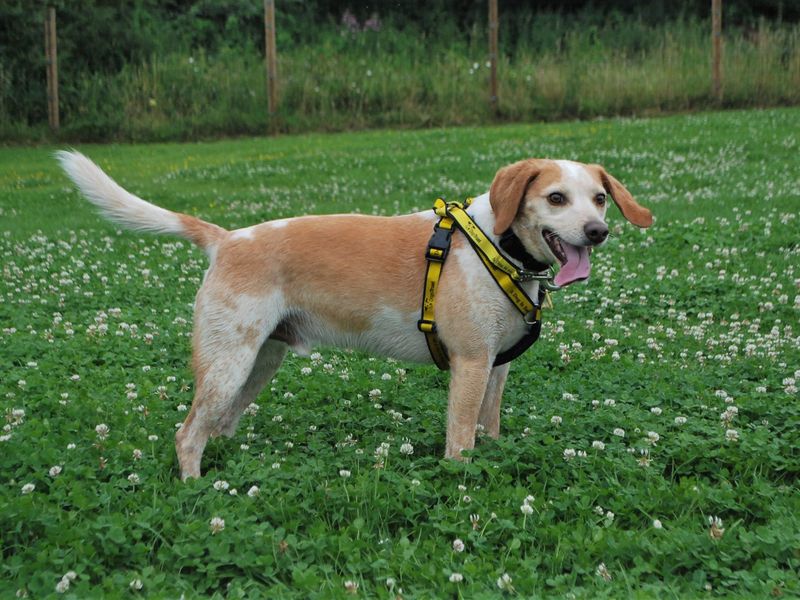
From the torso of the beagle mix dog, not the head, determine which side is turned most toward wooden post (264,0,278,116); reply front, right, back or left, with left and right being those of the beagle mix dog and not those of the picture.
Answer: left

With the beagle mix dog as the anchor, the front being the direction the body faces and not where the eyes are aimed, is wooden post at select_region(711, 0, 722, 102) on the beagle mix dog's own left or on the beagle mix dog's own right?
on the beagle mix dog's own left

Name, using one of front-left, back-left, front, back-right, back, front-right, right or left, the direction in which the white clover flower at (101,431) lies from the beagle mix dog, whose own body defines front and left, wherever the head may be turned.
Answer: back

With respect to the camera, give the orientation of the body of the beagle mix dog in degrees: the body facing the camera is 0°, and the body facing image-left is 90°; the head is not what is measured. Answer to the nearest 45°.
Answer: approximately 270°

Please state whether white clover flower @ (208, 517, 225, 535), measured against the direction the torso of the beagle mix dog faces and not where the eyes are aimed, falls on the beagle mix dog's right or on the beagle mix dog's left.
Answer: on the beagle mix dog's right

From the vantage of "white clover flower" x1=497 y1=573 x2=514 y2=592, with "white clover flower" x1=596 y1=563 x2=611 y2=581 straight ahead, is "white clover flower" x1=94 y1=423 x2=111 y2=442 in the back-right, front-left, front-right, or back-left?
back-left

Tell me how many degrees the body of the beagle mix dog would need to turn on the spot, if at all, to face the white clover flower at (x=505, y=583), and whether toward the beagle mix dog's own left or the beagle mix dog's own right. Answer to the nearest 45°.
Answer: approximately 90° to the beagle mix dog's own right

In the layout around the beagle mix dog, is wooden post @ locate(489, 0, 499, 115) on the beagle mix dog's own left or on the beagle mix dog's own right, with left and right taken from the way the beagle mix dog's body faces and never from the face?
on the beagle mix dog's own left
